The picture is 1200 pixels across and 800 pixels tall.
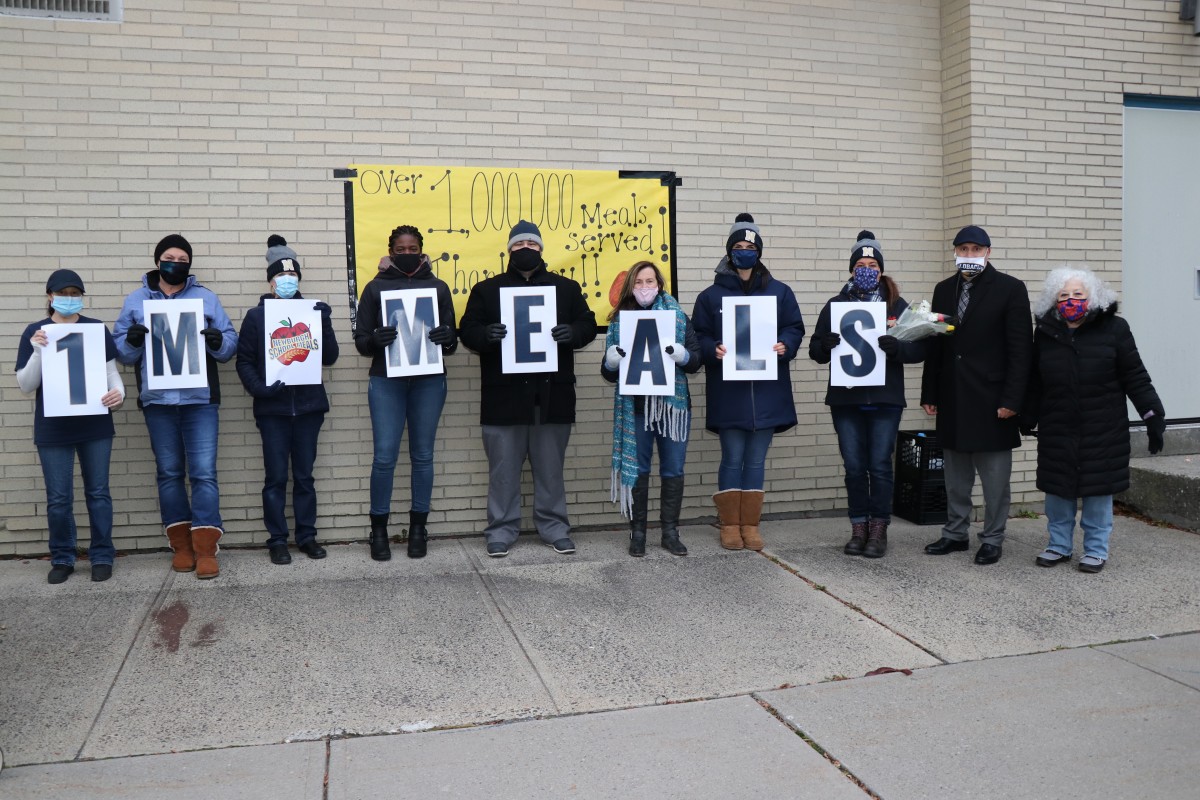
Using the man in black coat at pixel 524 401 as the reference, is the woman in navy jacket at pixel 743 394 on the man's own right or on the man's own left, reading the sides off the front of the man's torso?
on the man's own left

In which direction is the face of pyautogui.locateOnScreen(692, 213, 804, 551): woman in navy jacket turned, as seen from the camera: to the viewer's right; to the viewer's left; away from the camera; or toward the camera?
toward the camera

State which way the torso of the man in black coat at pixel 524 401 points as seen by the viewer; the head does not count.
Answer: toward the camera

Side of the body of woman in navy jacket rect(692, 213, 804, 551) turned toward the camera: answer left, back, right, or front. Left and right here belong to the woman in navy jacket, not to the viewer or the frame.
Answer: front

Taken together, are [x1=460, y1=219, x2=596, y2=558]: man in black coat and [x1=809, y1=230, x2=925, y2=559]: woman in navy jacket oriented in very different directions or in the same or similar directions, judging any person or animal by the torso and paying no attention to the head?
same or similar directions

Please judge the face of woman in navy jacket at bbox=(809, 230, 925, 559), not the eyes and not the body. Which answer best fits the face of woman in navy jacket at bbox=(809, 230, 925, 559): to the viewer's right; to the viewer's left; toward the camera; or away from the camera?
toward the camera

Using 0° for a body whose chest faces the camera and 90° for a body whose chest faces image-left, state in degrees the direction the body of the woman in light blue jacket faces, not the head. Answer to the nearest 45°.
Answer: approximately 0°

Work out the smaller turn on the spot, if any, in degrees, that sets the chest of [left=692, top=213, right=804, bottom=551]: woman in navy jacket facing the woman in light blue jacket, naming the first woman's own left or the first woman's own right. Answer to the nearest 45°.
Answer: approximately 90° to the first woman's own right

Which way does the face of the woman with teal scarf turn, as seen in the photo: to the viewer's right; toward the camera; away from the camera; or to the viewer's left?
toward the camera

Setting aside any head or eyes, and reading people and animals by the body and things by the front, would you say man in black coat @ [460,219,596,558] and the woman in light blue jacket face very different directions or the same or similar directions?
same or similar directions

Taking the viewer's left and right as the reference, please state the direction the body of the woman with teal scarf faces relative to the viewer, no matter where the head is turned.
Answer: facing the viewer
